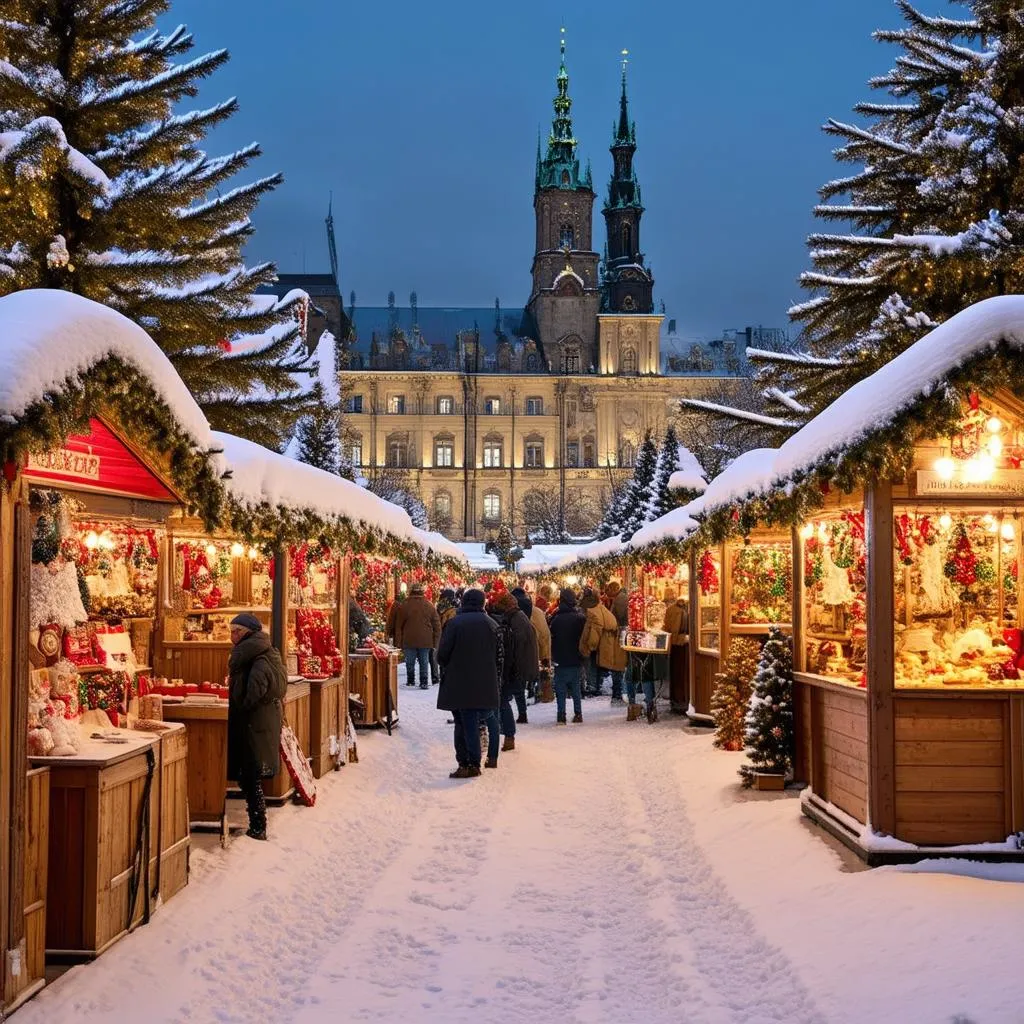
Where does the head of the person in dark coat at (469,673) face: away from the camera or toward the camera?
away from the camera

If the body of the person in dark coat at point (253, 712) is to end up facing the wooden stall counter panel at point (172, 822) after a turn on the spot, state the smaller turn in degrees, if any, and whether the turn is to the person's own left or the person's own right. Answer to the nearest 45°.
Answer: approximately 90° to the person's own left

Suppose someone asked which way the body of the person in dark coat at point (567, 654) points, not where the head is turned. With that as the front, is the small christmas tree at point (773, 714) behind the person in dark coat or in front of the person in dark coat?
behind

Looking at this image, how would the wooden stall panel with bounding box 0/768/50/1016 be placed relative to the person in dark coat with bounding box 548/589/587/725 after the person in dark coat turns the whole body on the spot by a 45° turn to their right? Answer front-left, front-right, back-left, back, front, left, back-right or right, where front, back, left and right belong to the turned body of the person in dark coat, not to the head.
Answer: back-right

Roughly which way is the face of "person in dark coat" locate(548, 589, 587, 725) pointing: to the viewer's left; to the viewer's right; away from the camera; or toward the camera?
away from the camera

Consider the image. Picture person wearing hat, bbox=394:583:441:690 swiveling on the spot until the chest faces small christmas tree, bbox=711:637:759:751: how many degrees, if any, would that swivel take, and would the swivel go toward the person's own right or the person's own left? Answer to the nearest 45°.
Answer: approximately 180°

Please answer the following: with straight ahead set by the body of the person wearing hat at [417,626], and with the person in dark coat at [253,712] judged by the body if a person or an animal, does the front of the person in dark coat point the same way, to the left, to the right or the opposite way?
to the left

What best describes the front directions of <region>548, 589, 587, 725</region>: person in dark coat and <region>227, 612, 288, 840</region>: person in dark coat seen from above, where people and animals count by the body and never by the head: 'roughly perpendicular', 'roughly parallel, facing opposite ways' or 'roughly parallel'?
roughly perpendicular

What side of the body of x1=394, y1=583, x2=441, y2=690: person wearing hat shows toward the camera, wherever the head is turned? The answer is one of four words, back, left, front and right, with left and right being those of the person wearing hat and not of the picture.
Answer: back

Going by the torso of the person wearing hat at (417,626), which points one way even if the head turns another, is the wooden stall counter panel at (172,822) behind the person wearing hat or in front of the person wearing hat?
behind

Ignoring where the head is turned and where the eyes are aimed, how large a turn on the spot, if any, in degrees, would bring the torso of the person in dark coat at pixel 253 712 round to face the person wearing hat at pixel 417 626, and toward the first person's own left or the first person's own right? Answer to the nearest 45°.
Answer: approximately 90° to the first person's own right

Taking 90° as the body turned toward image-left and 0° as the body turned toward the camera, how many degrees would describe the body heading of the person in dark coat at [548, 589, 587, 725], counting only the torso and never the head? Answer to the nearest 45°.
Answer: approximately 180°

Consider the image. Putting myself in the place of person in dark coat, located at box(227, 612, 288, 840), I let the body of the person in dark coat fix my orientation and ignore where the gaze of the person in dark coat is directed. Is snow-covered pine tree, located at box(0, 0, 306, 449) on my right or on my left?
on my right
